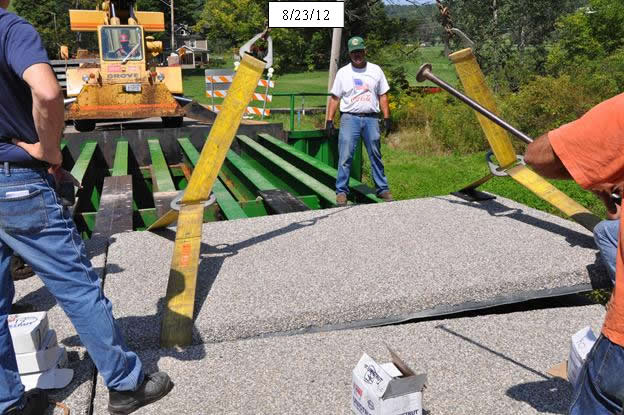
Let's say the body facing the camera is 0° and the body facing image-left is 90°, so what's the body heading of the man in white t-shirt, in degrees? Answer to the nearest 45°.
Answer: approximately 0°

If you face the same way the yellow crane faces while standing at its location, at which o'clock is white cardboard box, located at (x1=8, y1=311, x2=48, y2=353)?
The white cardboard box is roughly at 12 o'clock from the yellow crane.

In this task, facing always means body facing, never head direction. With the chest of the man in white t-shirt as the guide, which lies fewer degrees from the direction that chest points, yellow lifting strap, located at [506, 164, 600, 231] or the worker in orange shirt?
the worker in orange shirt

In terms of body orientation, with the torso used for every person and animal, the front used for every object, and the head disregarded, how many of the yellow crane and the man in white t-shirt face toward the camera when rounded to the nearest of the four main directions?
2

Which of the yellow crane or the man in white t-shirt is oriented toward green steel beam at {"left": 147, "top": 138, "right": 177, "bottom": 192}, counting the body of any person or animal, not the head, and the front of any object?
the yellow crane

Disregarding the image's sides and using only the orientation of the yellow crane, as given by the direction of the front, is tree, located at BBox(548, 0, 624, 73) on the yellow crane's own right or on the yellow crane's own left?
on the yellow crane's own left

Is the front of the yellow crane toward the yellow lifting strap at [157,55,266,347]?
yes
